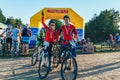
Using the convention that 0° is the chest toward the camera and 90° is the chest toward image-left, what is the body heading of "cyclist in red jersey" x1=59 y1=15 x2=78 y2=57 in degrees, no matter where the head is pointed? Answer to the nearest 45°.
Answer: approximately 0°

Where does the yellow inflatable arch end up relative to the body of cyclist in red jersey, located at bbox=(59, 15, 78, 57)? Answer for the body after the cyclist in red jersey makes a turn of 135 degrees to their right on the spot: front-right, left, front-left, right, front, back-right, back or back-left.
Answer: front-right

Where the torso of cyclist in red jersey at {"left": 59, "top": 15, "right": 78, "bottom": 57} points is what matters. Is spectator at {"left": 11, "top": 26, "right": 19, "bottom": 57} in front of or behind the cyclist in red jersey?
behind
